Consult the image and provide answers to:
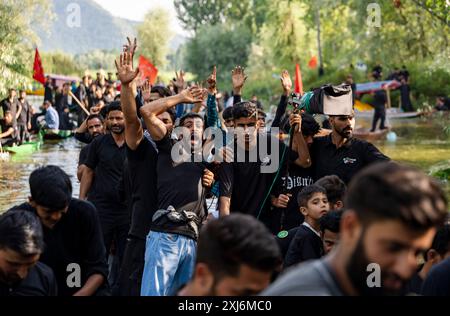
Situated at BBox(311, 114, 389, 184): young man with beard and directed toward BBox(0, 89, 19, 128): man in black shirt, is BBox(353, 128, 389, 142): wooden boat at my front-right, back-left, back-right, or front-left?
front-right

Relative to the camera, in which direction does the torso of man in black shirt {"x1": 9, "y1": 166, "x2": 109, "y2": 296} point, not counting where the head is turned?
toward the camera

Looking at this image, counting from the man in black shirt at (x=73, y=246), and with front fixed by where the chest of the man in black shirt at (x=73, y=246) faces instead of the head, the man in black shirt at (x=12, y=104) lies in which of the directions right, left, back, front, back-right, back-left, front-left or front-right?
back

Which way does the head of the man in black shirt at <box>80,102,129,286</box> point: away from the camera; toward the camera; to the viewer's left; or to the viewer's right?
toward the camera

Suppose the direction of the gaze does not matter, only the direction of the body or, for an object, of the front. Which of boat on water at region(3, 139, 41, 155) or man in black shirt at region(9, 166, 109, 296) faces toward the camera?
the man in black shirt

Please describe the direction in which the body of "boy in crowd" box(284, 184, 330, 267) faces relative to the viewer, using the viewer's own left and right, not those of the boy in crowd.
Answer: facing the viewer and to the right of the viewer
